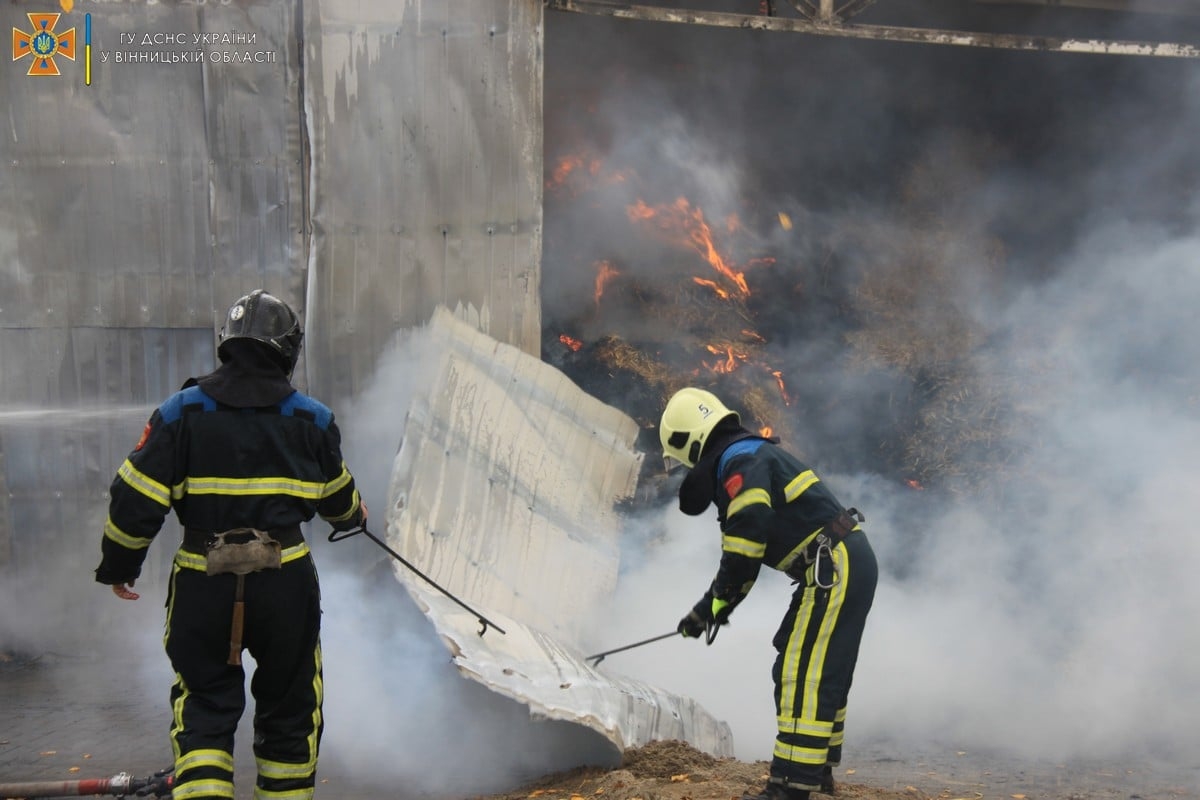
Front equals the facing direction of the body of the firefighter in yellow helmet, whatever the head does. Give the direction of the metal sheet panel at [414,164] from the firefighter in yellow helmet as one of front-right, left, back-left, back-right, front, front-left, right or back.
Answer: front-right

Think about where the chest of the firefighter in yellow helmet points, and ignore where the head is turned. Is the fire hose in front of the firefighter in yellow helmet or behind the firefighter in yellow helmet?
in front

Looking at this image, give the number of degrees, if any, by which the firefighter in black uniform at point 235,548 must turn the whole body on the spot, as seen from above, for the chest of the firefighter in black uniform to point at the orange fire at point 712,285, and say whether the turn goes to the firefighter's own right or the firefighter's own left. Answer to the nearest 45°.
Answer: approximately 45° to the firefighter's own right

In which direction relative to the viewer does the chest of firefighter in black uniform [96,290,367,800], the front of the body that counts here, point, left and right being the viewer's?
facing away from the viewer

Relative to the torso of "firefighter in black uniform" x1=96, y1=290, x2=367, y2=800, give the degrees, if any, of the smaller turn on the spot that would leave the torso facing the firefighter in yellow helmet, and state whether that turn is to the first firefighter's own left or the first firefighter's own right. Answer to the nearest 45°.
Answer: approximately 90° to the first firefighter's own right

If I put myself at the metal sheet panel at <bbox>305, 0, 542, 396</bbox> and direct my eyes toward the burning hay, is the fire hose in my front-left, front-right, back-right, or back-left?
back-right

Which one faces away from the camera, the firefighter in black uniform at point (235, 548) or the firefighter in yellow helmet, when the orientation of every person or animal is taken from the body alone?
the firefighter in black uniform

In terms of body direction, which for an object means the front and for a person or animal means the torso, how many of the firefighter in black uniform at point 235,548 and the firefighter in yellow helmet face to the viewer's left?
1

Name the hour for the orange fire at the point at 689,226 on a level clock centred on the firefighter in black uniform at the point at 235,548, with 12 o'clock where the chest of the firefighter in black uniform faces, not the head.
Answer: The orange fire is roughly at 1 o'clock from the firefighter in black uniform.

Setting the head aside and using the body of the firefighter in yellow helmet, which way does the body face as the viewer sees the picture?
to the viewer's left

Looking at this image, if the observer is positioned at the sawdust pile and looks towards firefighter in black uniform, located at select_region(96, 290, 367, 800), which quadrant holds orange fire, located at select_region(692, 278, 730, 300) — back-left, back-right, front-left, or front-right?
back-right

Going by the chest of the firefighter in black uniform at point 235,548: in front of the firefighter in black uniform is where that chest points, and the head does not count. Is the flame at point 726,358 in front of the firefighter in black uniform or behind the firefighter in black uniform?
in front

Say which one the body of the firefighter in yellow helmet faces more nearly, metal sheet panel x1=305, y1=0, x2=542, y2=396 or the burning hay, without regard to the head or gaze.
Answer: the metal sheet panel

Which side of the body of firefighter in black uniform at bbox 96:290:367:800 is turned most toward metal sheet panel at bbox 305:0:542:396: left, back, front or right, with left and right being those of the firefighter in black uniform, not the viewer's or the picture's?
front
